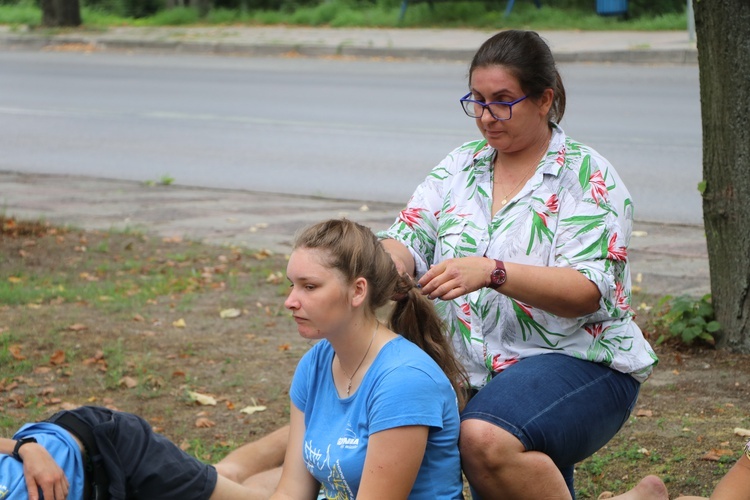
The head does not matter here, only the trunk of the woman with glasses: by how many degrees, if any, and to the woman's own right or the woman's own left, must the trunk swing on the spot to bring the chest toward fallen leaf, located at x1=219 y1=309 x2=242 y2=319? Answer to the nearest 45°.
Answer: approximately 90° to the woman's own right

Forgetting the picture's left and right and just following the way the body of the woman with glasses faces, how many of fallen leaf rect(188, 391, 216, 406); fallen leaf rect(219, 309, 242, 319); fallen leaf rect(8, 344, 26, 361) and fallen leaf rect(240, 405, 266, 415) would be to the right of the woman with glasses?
4

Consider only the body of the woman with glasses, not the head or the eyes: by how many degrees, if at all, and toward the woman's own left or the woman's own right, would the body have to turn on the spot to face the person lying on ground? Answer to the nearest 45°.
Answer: approximately 45° to the woman's own right

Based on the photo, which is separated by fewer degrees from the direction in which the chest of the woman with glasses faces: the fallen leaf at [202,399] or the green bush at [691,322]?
the fallen leaf

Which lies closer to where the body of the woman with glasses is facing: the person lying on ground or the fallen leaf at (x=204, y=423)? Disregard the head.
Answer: the person lying on ground

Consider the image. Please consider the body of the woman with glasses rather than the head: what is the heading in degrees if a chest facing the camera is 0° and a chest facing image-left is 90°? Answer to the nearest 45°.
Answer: approximately 45°

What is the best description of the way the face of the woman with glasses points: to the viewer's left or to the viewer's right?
to the viewer's left

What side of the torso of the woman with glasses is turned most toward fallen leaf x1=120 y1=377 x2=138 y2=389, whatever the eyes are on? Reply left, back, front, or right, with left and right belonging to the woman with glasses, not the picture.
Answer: right

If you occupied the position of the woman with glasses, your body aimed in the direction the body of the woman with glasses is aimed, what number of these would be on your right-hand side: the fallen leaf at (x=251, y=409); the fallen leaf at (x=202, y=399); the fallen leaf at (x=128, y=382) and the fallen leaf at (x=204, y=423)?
4

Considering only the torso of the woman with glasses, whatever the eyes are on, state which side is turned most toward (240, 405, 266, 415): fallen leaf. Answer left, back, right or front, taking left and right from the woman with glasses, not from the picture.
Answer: right

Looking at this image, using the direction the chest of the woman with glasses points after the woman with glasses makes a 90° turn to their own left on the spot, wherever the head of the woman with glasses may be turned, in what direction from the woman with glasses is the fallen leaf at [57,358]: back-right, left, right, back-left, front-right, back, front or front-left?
back

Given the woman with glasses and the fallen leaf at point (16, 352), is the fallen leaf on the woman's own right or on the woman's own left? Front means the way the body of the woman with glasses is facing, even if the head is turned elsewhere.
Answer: on the woman's own right

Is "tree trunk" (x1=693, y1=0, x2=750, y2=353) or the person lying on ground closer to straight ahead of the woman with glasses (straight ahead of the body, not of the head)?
the person lying on ground
